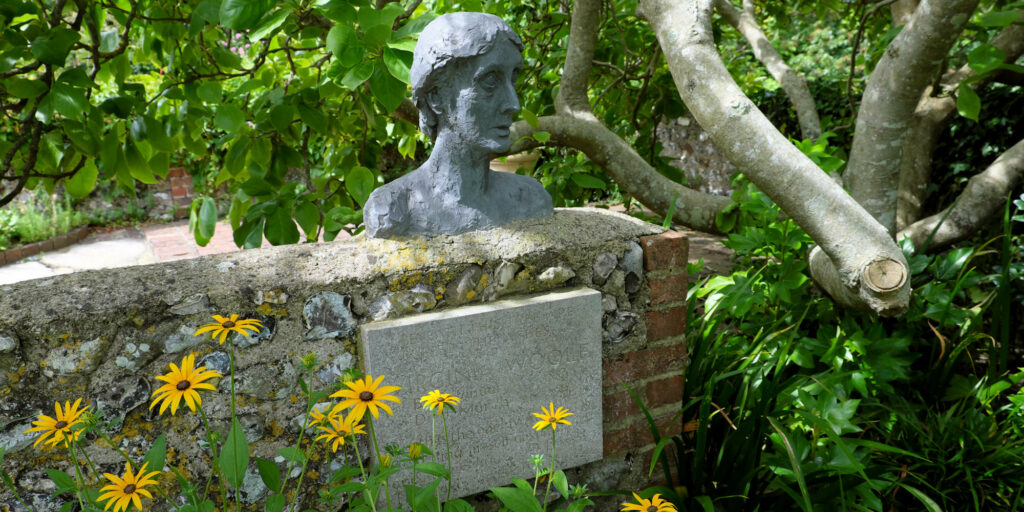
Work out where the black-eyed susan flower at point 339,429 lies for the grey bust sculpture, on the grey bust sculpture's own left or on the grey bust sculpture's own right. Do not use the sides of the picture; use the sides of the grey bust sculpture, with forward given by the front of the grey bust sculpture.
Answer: on the grey bust sculpture's own right

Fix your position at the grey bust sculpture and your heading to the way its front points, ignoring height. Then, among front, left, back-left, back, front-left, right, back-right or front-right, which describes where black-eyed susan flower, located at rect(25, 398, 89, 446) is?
right

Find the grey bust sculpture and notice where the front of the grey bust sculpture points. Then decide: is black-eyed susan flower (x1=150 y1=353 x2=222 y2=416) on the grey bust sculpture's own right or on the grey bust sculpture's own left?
on the grey bust sculpture's own right

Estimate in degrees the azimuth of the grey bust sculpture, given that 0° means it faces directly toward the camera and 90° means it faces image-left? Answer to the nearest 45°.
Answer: approximately 315°

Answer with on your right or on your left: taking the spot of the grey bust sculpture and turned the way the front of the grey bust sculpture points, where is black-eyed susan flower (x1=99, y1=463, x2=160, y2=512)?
on your right

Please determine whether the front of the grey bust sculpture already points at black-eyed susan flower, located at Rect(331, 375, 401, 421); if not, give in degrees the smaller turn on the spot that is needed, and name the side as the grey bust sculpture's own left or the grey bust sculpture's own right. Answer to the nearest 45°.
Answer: approximately 45° to the grey bust sculpture's own right
